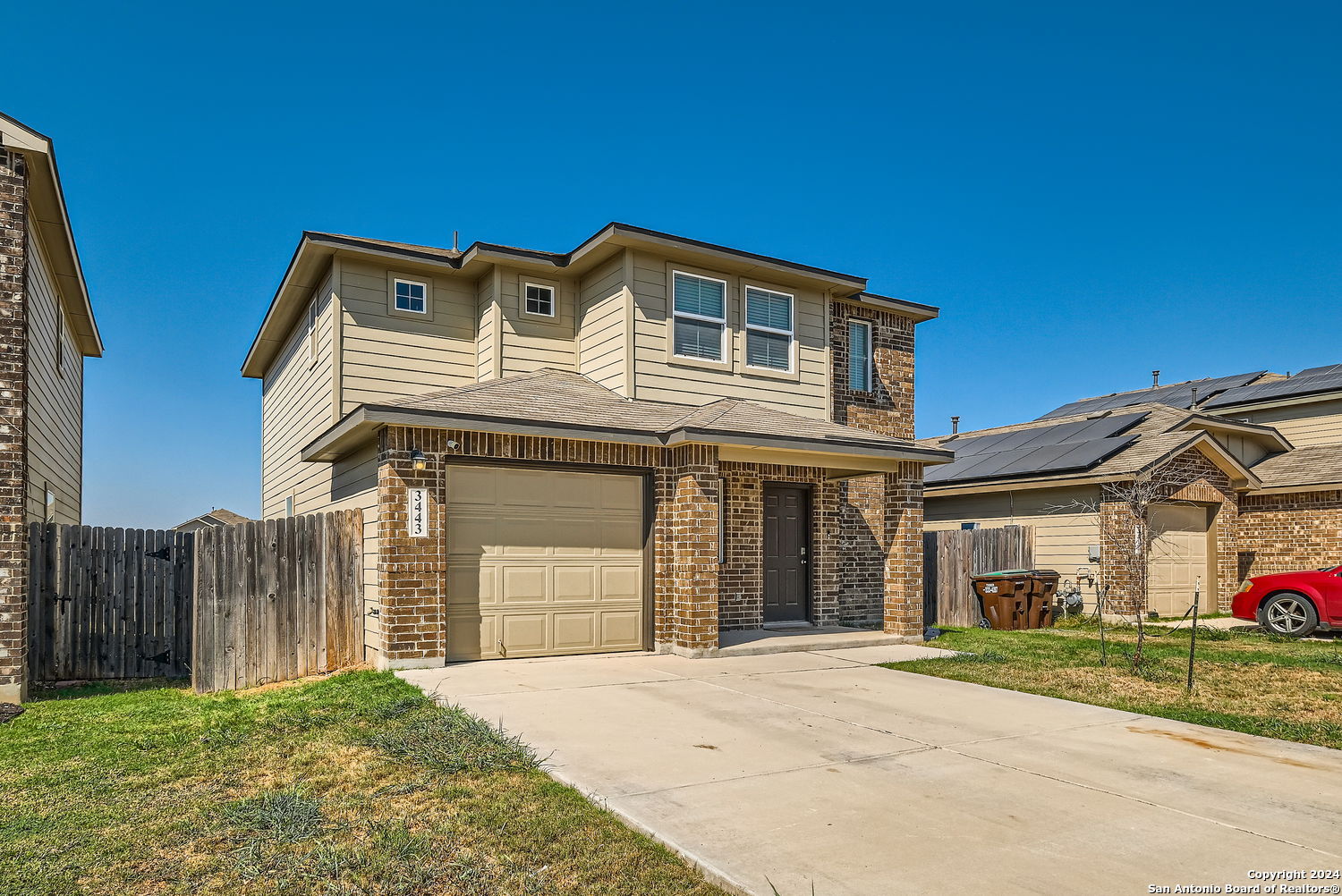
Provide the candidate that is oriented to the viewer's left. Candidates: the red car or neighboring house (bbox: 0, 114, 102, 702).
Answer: the red car

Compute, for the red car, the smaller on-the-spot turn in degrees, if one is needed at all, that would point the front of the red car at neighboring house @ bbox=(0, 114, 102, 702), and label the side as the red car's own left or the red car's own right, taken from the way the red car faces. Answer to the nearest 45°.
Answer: approximately 45° to the red car's own left

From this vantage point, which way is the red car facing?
to the viewer's left

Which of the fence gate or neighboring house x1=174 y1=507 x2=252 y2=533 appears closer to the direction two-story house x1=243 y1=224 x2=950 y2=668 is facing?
the fence gate

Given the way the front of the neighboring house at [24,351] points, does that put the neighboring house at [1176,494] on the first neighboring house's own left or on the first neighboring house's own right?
on the first neighboring house's own left

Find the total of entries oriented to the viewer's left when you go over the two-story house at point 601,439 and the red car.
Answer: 1

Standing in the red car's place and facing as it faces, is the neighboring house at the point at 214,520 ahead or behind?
ahead

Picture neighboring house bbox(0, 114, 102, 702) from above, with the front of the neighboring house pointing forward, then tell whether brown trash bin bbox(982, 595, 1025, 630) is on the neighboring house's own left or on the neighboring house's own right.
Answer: on the neighboring house's own left

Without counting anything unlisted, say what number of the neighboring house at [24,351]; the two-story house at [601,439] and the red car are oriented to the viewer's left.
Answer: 1

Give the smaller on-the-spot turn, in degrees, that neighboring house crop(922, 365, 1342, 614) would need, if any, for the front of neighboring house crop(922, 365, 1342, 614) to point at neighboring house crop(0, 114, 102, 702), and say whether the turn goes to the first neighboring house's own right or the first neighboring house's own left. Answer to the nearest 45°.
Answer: approximately 90° to the first neighboring house's own right

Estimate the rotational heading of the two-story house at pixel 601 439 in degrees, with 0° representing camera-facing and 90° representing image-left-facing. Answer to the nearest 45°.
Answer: approximately 315°

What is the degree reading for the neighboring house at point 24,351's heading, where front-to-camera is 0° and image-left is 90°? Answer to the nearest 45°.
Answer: approximately 0°

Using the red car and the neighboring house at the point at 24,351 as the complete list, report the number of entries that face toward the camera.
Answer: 1
